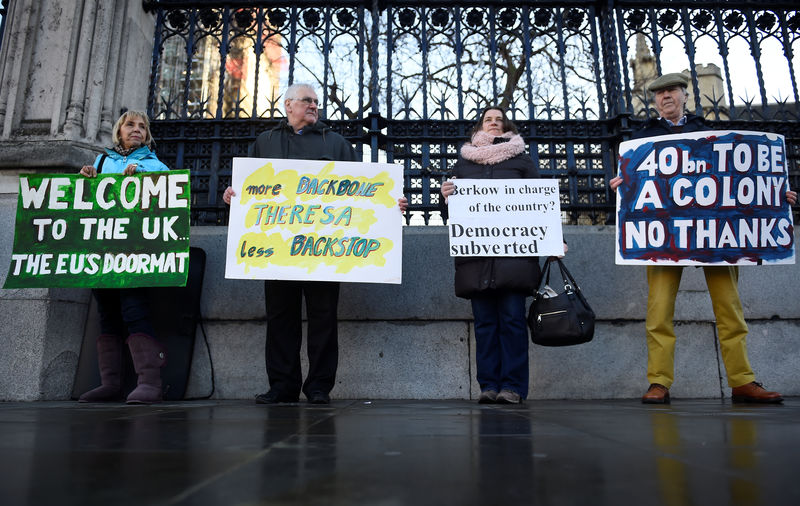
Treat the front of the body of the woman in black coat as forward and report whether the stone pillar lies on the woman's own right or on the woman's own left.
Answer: on the woman's own right

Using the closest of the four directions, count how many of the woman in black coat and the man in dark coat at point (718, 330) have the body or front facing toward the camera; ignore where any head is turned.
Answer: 2

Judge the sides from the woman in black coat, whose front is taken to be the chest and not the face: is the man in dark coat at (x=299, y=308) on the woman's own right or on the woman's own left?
on the woman's own right

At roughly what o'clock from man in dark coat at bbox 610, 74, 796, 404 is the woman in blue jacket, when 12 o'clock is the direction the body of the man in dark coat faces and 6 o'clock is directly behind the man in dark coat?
The woman in blue jacket is roughly at 2 o'clock from the man in dark coat.

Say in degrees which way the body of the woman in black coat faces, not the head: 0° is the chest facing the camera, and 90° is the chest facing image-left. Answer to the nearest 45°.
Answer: approximately 0°

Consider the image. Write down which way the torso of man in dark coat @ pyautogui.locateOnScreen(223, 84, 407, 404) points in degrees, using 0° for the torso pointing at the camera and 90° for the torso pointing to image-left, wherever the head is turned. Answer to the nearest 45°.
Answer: approximately 0°

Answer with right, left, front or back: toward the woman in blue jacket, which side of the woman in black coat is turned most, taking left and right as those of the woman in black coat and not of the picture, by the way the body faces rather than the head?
right

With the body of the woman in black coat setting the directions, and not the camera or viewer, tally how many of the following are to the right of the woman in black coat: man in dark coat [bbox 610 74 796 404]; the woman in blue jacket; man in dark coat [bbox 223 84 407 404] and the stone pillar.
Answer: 3

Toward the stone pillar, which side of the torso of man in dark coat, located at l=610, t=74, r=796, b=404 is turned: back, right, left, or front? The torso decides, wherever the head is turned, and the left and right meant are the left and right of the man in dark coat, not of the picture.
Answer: right

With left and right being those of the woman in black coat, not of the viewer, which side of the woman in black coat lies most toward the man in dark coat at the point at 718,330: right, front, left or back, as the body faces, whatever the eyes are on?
left

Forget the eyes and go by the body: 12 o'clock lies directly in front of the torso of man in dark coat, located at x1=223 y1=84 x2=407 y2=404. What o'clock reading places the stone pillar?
The stone pillar is roughly at 4 o'clock from the man in dark coat.
